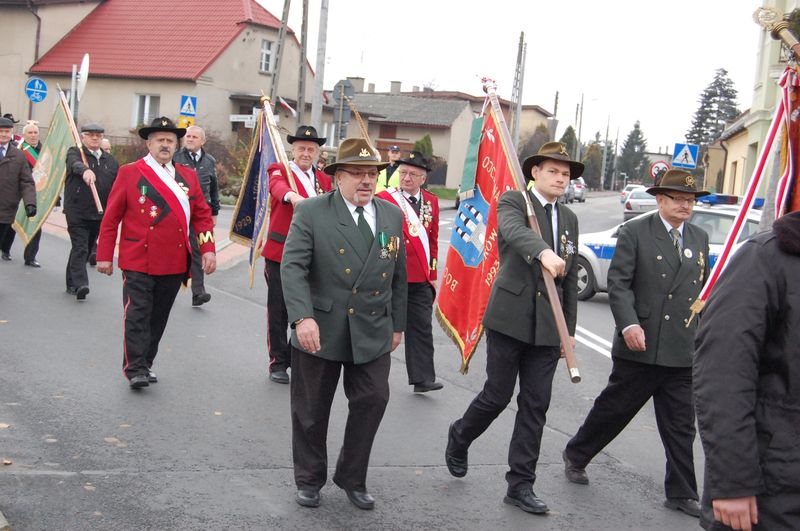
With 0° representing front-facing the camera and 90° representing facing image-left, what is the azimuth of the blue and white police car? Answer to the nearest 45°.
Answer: approximately 90°

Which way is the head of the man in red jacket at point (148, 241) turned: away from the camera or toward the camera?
toward the camera

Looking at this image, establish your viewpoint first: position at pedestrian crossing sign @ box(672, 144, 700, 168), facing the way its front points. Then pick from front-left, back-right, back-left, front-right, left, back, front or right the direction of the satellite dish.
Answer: front-right

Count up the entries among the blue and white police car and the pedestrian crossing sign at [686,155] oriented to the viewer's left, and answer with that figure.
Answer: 1

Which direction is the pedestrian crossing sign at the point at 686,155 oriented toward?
toward the camera

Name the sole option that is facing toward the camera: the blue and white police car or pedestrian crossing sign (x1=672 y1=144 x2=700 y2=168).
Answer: the pedestrian crossing sign

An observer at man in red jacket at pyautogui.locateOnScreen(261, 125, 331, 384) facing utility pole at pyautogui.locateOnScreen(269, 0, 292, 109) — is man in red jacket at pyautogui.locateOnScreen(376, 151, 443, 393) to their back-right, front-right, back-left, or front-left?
back-right

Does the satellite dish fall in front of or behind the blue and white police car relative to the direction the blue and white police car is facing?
in front

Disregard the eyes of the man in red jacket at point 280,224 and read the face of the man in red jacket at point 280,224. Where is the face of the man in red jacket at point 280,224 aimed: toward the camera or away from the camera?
toward the camera

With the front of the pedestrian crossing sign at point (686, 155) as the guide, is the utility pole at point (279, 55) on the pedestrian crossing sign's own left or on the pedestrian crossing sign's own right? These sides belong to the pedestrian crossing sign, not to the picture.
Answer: on the pedestrian crossing sign's own right

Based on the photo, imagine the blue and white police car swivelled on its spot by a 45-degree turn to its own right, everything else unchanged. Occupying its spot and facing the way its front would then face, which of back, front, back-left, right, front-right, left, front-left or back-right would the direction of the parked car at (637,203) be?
front-right

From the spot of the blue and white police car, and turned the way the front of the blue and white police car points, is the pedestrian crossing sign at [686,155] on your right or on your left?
on your right

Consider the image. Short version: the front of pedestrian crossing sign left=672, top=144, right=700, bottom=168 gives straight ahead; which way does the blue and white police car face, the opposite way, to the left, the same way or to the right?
to the right

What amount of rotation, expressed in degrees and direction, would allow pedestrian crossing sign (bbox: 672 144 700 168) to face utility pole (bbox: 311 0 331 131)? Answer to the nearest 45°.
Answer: approximately 45° to its right

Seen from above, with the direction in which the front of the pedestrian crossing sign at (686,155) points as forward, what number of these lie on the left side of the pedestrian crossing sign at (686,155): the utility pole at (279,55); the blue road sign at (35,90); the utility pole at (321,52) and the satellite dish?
0

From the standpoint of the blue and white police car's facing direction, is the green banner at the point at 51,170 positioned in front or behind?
in front
